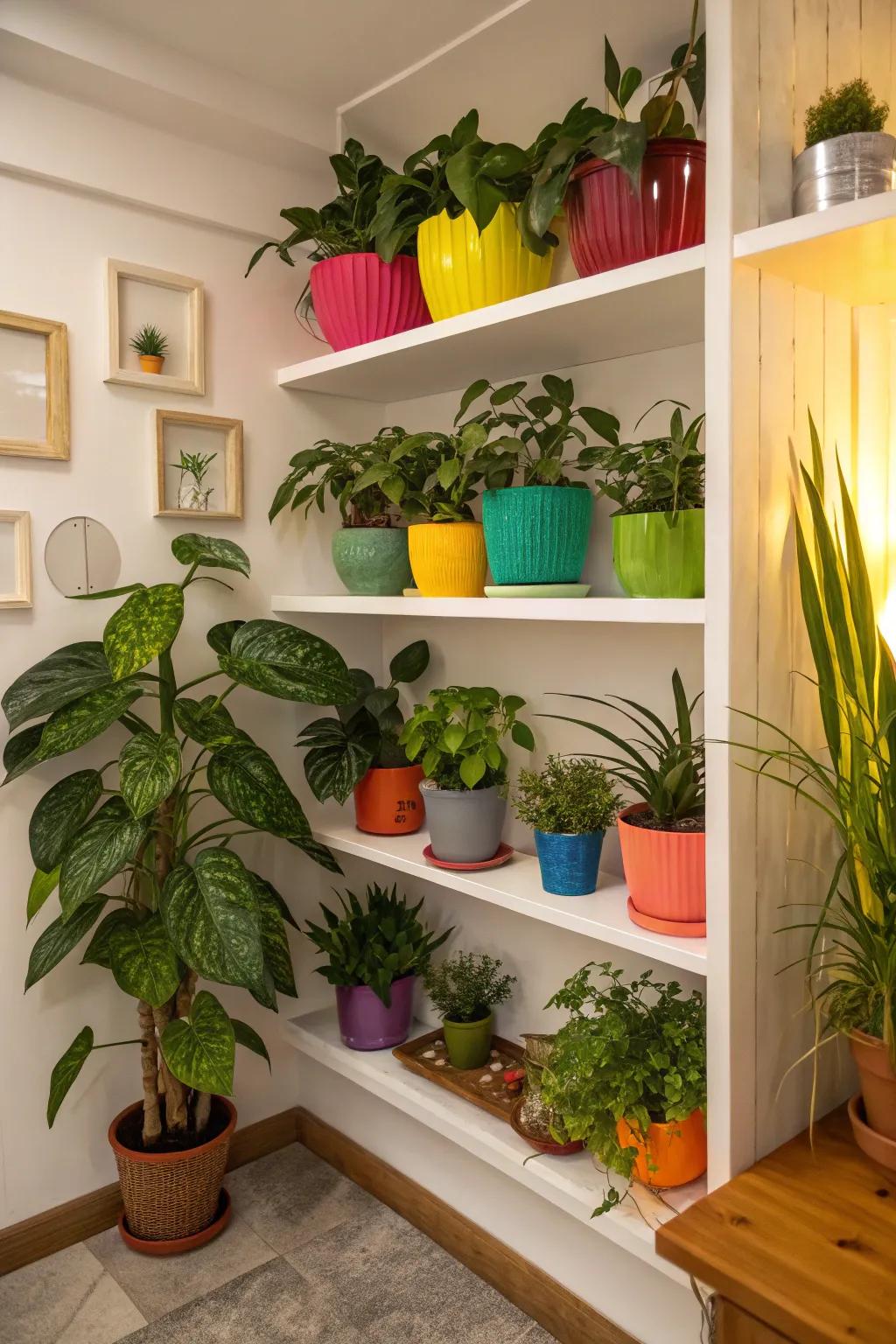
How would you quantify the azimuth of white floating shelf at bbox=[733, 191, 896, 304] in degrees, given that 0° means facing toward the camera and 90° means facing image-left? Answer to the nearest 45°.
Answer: approximately 45°

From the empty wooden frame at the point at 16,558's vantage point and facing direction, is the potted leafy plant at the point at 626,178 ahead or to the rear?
ahead

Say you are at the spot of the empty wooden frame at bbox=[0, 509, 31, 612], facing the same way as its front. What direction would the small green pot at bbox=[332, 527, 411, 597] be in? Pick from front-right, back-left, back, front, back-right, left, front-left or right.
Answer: front-left

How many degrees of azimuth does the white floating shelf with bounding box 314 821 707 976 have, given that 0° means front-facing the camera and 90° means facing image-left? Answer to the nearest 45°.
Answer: approximately 45°

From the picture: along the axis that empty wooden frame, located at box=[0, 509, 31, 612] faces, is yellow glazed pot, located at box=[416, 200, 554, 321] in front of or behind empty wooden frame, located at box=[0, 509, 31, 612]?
in front
